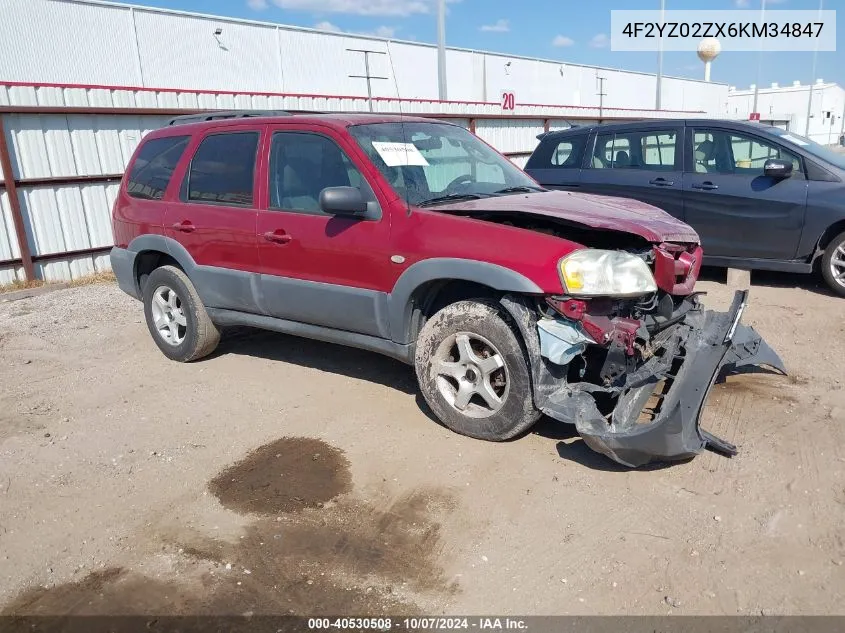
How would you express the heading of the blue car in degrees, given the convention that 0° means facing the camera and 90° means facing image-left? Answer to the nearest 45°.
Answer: approximately 270°

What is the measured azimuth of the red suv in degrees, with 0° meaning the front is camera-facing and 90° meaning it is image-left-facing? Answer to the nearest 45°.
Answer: approximately 315°

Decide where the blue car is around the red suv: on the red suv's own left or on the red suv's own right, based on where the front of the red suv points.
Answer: on the red suv's own left

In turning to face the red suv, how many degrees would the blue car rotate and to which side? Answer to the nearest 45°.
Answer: approximately 135° to its right
